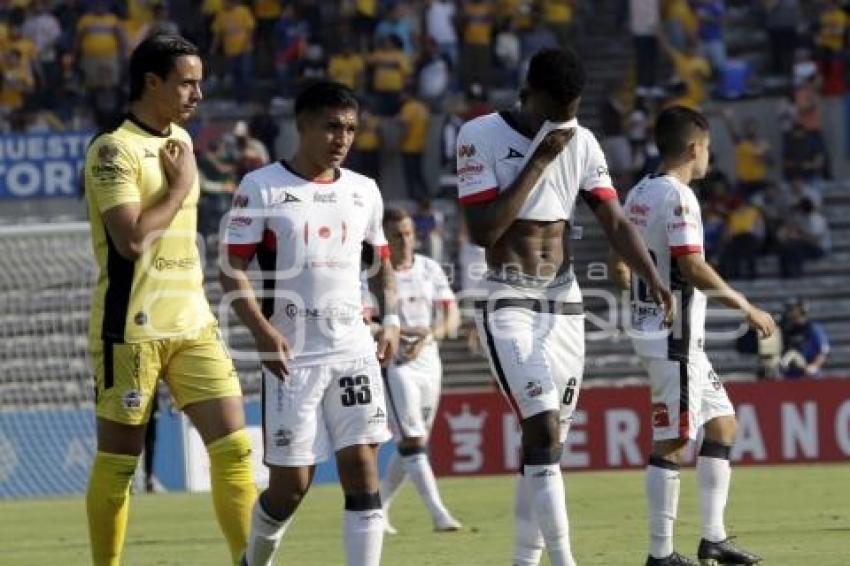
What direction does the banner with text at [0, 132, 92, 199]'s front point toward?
toward the camera

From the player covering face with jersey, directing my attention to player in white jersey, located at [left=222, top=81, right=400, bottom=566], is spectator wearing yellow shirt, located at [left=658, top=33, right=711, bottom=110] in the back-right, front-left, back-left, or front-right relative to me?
back-right

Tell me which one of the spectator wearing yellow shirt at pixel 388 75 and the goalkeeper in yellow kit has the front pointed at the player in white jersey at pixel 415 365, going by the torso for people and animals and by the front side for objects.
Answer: the spectator wearing yellow shirt

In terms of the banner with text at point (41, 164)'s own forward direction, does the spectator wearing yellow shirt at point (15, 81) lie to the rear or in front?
to the rear

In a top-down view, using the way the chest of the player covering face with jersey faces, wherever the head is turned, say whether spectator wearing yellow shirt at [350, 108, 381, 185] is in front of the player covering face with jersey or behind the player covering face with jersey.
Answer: behind

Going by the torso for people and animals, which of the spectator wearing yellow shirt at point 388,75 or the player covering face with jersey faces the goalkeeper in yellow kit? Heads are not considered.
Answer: the spectator wearing yellow shirt

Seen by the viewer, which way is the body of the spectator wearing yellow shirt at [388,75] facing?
toward the camera

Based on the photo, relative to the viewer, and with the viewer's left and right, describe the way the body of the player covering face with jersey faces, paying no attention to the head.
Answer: facing the viewer and to the right of the viewer

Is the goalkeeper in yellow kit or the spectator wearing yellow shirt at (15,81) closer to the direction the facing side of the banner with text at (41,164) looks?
the goalkeeper in yellow kit

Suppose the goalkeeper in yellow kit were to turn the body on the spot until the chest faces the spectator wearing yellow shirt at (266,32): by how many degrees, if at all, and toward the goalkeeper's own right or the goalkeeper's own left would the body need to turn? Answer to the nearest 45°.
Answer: approximately 135° to the goalkeeper's own left

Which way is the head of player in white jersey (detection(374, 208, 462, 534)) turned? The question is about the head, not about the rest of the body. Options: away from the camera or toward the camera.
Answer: toward the camera

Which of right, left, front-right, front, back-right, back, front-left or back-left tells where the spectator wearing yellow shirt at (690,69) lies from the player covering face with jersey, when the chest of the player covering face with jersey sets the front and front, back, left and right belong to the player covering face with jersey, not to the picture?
back-left

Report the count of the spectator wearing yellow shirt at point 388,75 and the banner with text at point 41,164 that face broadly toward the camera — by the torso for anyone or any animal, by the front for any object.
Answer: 2

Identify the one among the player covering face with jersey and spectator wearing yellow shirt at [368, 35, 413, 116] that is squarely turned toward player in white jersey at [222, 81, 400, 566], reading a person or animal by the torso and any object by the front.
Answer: the spectator wearing yellow shirt
